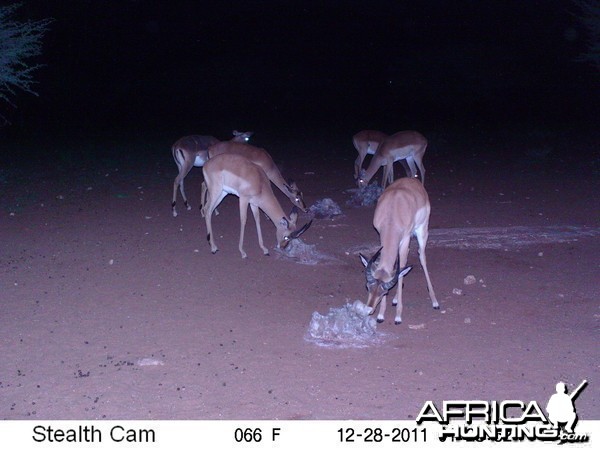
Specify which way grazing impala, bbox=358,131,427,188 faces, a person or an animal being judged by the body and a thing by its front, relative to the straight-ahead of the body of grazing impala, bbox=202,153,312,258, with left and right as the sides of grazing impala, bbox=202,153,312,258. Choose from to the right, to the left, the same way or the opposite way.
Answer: the opposite way

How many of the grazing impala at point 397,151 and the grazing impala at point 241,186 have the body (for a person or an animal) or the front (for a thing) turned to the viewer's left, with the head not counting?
1

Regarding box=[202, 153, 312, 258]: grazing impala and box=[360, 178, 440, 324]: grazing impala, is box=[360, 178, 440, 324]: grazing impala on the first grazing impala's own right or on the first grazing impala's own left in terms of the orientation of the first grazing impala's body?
on the first grazing impala's own right

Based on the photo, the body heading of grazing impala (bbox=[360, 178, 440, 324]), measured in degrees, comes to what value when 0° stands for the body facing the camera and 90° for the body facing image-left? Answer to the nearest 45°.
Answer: approximately 45°

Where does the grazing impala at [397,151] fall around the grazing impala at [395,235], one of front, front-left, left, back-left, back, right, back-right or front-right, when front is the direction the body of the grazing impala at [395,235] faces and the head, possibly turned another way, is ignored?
back-right

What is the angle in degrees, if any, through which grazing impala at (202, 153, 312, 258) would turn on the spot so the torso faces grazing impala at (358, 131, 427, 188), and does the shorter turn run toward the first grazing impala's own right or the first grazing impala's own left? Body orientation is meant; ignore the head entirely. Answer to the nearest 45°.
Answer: approximately 45° to the first grazing impala's own left

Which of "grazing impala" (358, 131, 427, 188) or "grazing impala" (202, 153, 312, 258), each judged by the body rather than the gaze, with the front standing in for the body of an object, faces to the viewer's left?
"grazing impala" (358, 131, 427, 188)

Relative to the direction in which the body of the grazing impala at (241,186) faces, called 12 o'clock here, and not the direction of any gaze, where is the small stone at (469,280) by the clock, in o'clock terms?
The small stone is roughly at 1 o'clock from the grazing impala.

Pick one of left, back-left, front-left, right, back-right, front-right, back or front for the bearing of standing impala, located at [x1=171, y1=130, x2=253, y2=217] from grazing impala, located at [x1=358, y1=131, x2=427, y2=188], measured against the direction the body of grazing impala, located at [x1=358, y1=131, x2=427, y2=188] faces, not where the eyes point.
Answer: front-left

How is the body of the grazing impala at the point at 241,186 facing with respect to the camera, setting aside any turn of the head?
to the viewer's right

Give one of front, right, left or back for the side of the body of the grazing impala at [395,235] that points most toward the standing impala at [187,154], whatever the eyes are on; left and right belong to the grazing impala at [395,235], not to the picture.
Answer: right

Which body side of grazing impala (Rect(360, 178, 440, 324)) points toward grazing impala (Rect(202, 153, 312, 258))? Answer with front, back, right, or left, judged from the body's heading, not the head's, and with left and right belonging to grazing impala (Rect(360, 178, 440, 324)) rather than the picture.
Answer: right

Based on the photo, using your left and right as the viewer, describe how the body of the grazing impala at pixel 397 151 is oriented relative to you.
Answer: facing to the left of the viewer

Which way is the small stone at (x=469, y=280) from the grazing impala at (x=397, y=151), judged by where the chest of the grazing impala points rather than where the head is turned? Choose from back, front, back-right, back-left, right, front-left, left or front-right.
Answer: left
